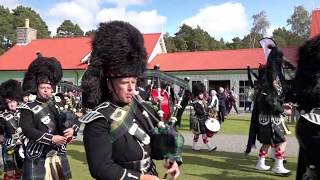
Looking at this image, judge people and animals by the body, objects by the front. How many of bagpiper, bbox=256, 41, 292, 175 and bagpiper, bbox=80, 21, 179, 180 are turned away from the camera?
0

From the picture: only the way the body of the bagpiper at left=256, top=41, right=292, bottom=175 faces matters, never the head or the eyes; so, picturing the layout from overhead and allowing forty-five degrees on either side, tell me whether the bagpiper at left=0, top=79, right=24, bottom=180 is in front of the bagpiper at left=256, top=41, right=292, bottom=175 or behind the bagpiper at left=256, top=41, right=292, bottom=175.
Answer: behind

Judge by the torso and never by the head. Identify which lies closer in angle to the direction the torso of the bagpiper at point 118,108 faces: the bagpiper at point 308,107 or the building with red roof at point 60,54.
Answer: the bagpiper

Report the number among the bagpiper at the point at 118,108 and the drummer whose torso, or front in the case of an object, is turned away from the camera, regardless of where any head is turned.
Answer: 0

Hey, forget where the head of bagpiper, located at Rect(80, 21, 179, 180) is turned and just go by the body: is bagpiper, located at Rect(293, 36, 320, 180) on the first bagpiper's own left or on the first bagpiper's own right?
on the first bagpiper's own left

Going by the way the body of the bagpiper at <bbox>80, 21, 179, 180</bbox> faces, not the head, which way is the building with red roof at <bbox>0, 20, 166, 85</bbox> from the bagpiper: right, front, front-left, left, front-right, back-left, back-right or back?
back-left
